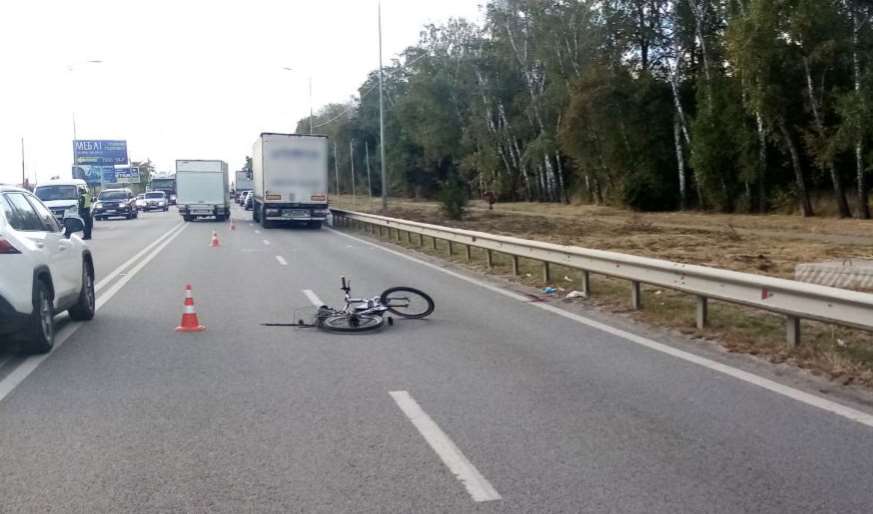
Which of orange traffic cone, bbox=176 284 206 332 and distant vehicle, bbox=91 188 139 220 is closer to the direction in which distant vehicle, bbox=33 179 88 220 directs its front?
the orange traffic cone

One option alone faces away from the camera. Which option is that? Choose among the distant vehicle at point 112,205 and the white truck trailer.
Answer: the white truck trailer

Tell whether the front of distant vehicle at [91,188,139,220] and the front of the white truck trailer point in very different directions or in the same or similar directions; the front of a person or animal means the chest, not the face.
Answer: very different directions

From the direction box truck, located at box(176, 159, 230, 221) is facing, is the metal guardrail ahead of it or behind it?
behind

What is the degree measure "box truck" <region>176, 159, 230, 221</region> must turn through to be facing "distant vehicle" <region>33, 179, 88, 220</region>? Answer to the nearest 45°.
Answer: approximately 135° to its left

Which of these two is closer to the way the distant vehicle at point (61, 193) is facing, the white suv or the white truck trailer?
the white suv

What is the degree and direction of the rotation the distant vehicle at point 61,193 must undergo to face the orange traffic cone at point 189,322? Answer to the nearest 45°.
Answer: approximately 45° to its left

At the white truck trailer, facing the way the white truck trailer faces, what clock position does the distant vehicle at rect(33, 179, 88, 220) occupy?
The distant vehicle is roughly at 9 o'clock from the white truck trailer.

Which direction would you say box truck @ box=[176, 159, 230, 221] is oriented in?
away from the camera

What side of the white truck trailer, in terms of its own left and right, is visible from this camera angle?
back
